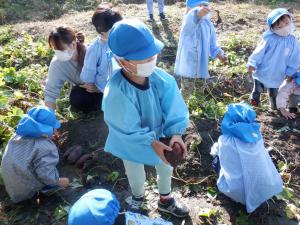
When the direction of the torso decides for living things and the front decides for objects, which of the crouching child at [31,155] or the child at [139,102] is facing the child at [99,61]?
the crouching child

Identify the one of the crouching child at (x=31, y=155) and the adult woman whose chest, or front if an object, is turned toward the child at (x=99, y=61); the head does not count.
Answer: the crouching child

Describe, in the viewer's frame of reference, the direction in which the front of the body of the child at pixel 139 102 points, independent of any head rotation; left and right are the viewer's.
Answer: facing the viewer and to the right of the viewer

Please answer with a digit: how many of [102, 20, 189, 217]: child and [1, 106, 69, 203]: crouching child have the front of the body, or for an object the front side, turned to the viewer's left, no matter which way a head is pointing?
0

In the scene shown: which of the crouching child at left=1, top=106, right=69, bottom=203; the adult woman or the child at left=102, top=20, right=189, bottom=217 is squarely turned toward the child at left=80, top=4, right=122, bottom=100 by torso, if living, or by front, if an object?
the crouching child

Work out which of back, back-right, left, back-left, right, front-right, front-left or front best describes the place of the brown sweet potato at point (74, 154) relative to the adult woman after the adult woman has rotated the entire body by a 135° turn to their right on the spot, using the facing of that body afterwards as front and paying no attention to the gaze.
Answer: back

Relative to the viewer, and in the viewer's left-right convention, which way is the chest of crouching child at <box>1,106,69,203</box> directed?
facing away from the viewer and to the right of the viewer

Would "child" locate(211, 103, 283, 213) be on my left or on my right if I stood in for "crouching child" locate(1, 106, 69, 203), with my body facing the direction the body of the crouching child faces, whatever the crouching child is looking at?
on my right

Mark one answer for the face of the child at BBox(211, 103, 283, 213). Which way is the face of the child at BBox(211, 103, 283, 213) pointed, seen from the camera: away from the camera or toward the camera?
away from the camera
